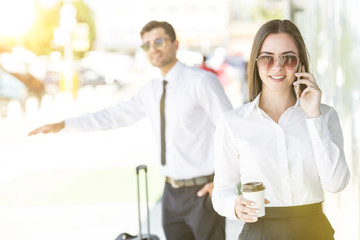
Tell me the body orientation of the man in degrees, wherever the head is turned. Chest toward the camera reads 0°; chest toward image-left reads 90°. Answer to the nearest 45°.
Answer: approximately 45°

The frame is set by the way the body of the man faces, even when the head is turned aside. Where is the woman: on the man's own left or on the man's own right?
on the man's own left

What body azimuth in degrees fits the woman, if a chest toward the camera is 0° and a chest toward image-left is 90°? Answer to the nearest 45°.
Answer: approximately 0°

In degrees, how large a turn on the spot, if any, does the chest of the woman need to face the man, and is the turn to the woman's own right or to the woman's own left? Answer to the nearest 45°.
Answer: approximately 135° to the woman's own right
